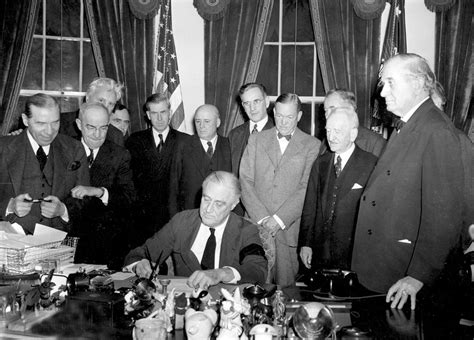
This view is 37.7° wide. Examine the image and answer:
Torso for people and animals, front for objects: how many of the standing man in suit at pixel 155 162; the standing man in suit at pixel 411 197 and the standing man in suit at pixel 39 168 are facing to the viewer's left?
1

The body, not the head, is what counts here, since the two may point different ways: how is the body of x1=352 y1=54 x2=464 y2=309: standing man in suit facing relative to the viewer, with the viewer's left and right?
facing to the left of the viewer

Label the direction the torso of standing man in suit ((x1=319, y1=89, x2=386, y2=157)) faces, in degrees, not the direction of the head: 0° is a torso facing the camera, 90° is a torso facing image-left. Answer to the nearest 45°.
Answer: approximately 45°

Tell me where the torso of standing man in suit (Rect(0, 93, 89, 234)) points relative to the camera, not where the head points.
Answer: toward the camera

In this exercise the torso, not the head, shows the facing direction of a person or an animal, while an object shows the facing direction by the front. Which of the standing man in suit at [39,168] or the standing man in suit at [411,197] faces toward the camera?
the standing man in suit at [39,168]

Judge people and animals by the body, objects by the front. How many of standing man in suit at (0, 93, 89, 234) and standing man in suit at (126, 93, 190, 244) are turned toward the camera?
2

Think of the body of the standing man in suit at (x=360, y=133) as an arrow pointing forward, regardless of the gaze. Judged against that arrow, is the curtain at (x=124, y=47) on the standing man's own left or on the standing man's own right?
on the standing man's own right

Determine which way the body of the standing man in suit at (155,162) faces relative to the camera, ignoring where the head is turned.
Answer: toward the camera

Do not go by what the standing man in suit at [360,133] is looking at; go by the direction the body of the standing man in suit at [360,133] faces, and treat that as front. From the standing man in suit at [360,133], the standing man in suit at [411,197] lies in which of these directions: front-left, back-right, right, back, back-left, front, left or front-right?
front-left

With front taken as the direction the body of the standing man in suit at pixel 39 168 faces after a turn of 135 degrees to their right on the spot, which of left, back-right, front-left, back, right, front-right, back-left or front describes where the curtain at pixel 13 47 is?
front-right

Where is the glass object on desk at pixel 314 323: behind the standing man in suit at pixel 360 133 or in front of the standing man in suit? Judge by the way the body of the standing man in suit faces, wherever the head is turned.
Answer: in front

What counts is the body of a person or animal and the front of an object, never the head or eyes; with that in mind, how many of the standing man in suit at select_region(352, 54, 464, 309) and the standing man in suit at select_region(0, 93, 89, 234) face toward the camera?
1

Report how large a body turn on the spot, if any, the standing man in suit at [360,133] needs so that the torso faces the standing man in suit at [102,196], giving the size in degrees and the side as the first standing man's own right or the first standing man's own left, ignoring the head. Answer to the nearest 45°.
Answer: approximately 45° to the first standing man's own right
